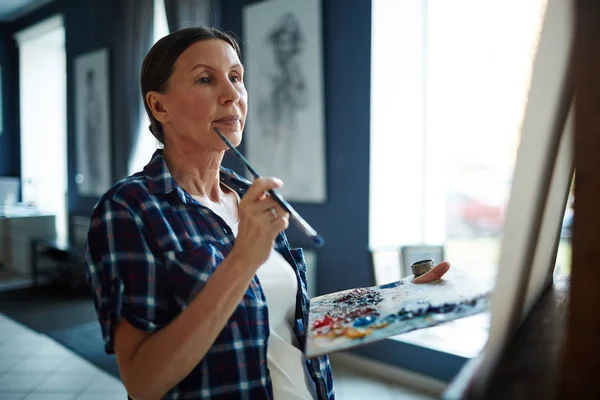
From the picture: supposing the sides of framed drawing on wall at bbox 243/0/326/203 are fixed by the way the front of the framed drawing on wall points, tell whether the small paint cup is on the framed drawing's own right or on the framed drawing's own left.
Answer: on the framed drawing's own left

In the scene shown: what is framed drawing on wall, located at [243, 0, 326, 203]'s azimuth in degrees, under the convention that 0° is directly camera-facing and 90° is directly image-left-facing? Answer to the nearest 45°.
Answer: approximately 45°

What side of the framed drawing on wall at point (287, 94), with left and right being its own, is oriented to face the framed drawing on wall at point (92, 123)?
right

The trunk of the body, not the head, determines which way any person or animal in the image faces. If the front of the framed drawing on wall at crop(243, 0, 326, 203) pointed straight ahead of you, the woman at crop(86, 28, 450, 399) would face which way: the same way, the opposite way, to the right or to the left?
to the left

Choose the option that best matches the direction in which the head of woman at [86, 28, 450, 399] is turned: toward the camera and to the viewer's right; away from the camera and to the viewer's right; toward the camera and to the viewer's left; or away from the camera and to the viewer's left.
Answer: toward the camera and to the viewer's right

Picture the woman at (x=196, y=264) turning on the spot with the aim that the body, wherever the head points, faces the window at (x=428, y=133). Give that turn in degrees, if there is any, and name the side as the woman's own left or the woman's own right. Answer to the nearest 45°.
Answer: approximately 90° to the woman's own left

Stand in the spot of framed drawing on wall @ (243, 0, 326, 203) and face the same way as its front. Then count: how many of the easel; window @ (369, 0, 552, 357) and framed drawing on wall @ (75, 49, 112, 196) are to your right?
1

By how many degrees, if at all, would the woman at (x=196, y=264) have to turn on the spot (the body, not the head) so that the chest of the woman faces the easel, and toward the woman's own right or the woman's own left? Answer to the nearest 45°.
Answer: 0° — they already face it

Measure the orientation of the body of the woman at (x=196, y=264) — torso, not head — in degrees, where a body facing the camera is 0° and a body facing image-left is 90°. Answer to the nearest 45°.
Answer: approximately 315°

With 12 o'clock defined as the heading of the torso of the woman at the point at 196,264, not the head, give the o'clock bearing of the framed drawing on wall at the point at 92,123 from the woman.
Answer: The framed drawing on wall is roughly at 7 o'clock from the woman.

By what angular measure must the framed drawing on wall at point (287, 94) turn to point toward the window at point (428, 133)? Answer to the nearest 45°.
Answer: approximately 90° to its left

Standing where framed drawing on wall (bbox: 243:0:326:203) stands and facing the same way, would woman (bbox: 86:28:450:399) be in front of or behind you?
in front
